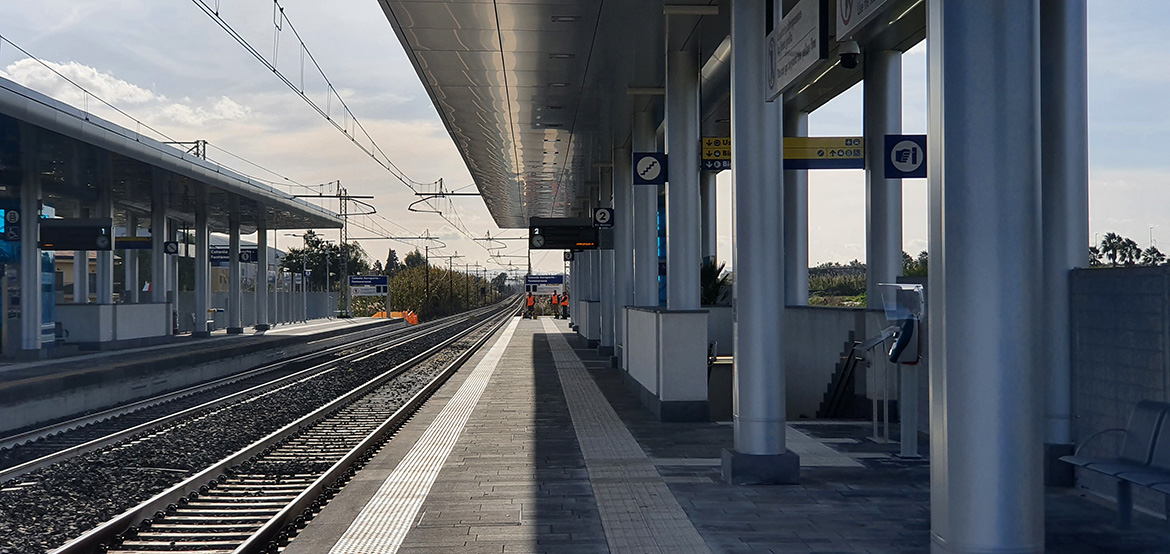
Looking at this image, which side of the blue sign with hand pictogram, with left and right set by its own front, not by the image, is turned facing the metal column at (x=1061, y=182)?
front

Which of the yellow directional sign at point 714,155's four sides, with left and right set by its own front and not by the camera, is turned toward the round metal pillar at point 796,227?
back

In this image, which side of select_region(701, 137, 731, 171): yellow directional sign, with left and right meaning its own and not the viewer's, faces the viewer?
front

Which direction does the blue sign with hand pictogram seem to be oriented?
toward the camera

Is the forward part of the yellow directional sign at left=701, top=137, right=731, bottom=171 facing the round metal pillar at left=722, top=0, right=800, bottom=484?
yes

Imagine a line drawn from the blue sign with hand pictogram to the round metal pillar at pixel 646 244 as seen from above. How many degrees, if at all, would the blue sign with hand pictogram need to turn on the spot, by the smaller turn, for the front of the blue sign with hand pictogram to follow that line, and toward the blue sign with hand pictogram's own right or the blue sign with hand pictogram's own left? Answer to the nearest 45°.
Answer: approximately 135° to the blue sign with hand pictogram's own right

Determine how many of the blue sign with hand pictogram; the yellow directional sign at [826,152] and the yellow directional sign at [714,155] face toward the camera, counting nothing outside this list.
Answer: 3

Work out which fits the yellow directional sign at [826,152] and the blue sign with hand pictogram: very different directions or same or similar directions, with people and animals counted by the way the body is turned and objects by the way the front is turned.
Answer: same or similar directions

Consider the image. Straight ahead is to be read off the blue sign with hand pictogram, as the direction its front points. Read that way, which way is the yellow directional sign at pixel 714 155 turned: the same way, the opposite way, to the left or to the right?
the same way

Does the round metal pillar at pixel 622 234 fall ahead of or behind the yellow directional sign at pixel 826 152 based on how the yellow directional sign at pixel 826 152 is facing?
behind

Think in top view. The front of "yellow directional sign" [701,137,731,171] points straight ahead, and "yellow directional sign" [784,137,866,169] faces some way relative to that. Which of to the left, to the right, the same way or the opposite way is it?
the same way

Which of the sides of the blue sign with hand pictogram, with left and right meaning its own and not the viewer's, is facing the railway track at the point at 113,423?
right

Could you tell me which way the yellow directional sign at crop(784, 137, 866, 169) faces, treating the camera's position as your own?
facing the viewer

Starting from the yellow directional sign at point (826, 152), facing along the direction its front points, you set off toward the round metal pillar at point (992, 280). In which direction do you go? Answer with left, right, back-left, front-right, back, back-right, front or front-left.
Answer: front

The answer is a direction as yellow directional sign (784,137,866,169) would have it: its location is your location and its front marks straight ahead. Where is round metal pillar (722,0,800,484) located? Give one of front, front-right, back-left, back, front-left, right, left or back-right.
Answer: front
